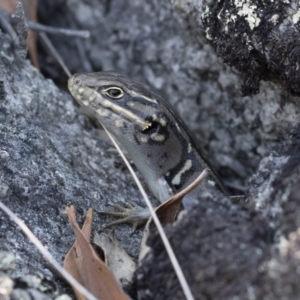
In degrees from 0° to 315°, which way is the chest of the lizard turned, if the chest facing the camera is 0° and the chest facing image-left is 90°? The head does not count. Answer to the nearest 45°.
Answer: approximately 90°

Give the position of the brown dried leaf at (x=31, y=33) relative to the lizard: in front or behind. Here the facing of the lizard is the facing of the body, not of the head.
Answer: in front

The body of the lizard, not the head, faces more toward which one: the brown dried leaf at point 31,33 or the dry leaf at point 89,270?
the brown dried leaf

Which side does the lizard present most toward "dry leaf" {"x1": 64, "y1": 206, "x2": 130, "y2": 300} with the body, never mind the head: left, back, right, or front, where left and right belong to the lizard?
left
